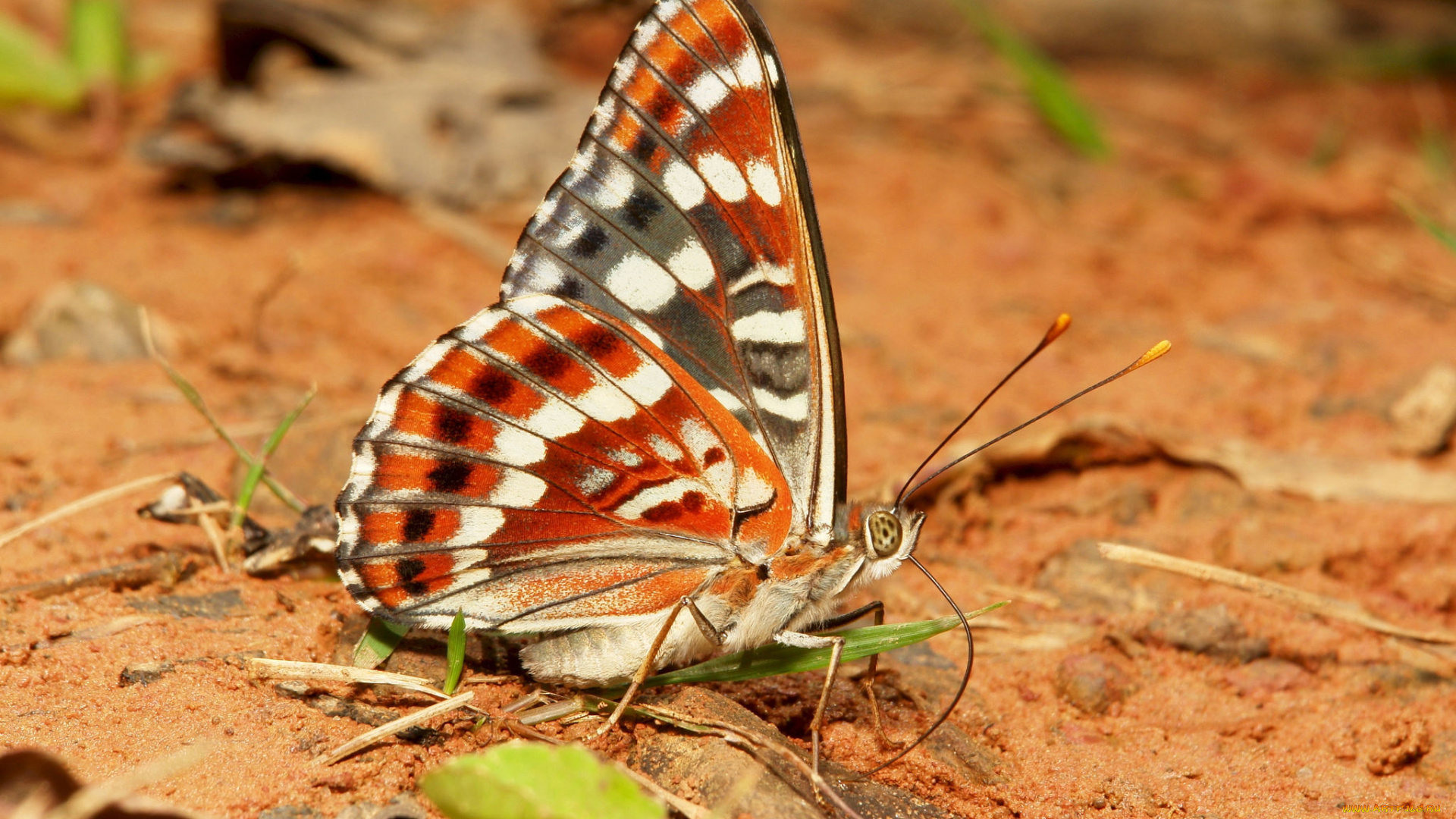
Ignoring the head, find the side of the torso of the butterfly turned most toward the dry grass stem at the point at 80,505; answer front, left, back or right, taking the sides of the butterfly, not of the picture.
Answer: back

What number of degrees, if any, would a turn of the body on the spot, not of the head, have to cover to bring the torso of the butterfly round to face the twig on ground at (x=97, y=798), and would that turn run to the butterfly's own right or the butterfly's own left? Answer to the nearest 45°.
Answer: approximately 135° to the butterfly's own right

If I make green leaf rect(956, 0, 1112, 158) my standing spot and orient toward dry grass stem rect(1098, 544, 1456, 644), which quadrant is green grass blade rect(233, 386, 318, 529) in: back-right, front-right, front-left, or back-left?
front-right

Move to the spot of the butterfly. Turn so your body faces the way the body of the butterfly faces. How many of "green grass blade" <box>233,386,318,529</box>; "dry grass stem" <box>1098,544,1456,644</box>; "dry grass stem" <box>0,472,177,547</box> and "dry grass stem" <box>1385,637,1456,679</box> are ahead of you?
2

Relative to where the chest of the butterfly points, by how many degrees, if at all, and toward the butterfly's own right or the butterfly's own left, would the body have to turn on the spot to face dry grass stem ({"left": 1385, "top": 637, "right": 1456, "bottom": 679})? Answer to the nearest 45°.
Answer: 0° — it already faces it

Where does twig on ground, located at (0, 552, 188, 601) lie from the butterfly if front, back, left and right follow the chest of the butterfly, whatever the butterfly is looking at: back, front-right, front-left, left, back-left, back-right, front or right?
back

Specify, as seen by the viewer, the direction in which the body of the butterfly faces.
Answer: to the viewer's right

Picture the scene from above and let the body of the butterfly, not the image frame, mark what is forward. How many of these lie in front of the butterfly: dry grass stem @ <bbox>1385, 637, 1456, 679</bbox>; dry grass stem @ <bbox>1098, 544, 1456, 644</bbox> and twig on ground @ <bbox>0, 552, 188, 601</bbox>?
2

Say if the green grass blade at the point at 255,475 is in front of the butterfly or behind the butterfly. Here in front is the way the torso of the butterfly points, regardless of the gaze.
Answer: behind

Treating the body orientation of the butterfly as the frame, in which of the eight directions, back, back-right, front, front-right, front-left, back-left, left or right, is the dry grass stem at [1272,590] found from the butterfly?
front

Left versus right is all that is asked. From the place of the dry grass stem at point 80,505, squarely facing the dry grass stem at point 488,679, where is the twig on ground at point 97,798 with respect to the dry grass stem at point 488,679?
right

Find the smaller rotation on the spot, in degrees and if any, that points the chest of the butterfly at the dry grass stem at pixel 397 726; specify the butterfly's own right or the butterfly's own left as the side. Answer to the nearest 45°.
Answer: approximately 135° to the butterfly's own right

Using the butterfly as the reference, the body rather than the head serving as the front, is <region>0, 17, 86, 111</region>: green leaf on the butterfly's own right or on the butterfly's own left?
on the butterfly's own left

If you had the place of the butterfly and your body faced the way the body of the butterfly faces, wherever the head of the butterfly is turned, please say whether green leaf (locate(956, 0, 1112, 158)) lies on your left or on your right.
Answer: on your left

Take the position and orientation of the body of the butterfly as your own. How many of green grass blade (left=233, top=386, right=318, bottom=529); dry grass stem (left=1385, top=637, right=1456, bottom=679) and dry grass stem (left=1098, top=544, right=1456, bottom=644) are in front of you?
2
